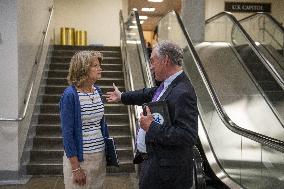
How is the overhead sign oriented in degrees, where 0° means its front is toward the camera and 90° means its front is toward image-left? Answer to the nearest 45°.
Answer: approximately 0°

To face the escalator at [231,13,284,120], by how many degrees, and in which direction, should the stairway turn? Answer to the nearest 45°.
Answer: approximately 90° to its left

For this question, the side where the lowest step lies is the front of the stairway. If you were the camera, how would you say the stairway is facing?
facing the viewer

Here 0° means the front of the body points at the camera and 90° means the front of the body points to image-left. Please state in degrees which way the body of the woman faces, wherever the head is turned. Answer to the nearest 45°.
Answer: approximately 315°

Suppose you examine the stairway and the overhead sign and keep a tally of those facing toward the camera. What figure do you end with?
2

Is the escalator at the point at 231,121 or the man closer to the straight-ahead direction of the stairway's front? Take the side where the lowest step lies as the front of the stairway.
the man

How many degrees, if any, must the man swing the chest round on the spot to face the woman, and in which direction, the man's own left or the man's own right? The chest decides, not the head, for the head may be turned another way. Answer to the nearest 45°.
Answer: approximately 45° to the man's own right

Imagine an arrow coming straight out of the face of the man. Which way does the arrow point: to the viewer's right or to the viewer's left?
to the viewer's left

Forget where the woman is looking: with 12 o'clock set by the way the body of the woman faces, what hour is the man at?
The man is roughly at 12 o'clock from the woman.

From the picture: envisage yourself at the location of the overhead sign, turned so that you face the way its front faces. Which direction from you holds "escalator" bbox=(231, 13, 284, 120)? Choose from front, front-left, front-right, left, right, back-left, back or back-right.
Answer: front

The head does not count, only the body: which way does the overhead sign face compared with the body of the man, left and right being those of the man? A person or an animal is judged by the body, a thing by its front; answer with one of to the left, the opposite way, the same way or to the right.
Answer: to the left

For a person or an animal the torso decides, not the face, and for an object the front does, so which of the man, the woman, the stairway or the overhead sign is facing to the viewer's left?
the man

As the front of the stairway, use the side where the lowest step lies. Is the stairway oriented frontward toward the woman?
yes

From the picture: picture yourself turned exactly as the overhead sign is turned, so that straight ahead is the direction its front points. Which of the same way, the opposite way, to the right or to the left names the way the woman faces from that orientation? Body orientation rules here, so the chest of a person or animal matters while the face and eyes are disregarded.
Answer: to the left

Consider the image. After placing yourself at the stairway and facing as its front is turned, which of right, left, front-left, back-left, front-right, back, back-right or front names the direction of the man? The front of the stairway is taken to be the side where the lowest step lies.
front

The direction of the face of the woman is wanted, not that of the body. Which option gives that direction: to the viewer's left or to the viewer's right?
to the viewer's right

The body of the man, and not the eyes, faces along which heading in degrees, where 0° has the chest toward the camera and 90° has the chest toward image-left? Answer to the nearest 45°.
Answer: approximately 90°
